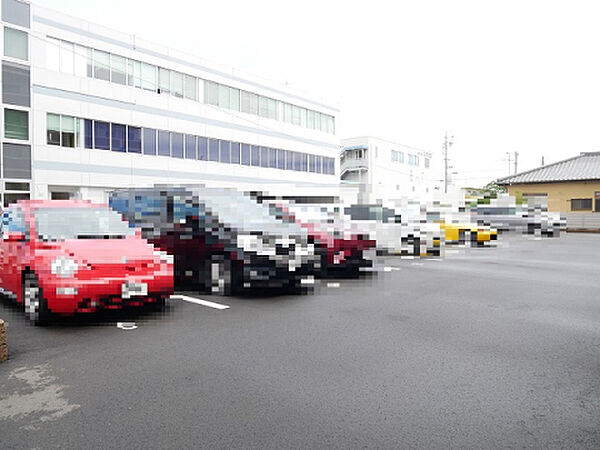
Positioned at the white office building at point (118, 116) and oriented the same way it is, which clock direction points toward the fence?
The fence is roughly at 11 o'clock from the white office building.

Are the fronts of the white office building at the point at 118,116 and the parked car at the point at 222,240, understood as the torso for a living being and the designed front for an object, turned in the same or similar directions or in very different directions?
same or similar directions

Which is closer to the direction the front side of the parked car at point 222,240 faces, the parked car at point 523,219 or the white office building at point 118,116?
the parked car

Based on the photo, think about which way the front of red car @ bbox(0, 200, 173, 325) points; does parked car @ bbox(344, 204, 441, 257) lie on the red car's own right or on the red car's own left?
on the red car's own left

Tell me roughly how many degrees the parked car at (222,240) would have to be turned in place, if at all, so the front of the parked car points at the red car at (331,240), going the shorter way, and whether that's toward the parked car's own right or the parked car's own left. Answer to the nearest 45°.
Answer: approximately 90° to the parked car's own left

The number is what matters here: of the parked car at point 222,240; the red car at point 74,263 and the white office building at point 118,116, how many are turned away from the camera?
0

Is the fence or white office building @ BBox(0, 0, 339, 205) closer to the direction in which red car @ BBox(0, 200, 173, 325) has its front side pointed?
the fence

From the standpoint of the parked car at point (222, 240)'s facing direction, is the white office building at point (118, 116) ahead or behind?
behind

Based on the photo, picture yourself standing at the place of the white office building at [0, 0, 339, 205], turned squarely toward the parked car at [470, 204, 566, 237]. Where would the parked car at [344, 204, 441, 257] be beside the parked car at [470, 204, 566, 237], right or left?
right

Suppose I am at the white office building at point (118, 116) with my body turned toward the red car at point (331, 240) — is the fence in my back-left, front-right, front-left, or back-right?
front-left

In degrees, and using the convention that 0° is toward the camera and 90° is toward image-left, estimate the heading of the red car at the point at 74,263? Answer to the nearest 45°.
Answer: approximately 315°

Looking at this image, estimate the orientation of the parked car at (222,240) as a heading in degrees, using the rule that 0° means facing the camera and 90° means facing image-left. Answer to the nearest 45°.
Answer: approximately 315°

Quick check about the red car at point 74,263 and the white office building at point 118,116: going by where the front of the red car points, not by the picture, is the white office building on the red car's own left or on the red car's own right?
on the red car's own left

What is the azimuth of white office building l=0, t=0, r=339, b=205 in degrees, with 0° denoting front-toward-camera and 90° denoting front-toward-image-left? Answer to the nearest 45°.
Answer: approximately 315°

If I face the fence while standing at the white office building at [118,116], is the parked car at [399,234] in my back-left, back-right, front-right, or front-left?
front-right
